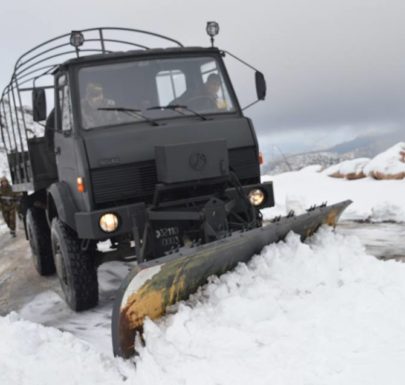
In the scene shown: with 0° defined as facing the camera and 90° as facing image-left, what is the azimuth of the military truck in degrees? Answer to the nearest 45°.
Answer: approximately 315°

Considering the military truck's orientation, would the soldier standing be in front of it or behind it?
behind
